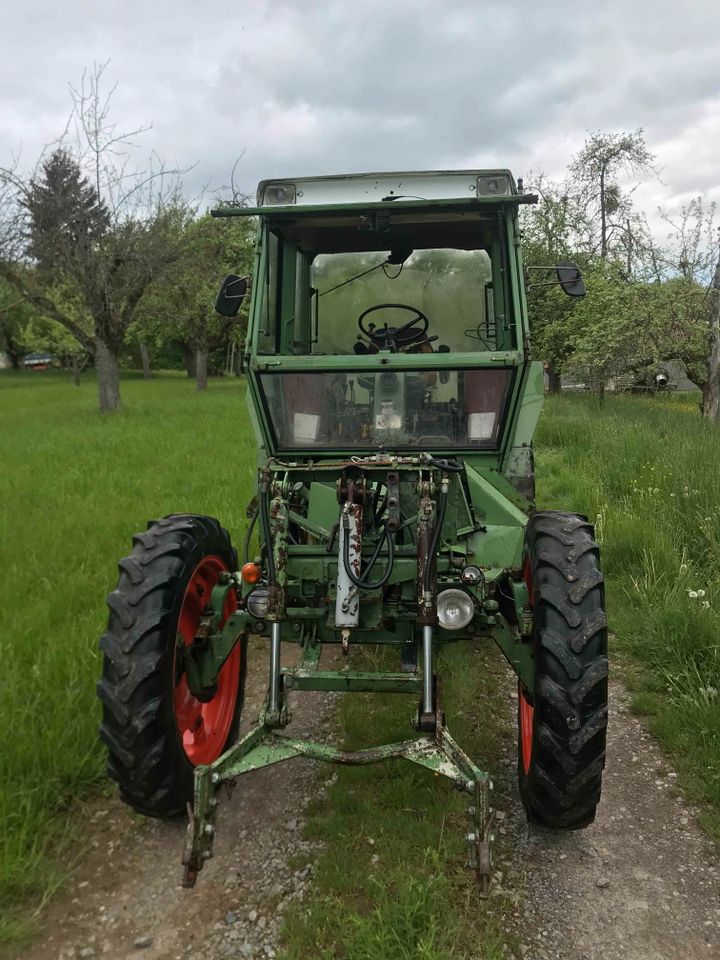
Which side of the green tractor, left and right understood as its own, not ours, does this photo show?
front

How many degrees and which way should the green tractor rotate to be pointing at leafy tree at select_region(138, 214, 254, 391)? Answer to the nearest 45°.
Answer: approximately 180°
